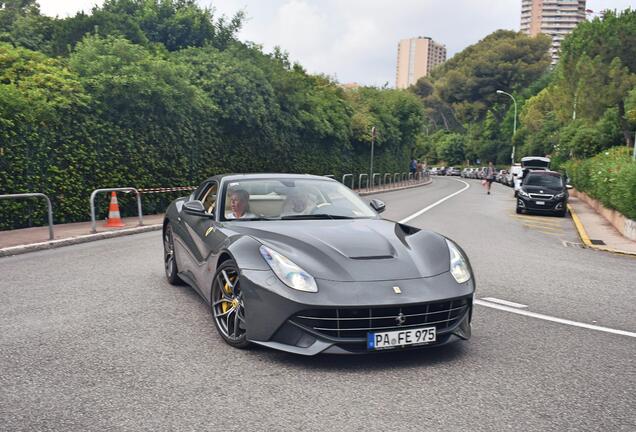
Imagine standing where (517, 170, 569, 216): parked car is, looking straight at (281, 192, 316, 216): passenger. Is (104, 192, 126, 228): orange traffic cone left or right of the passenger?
right

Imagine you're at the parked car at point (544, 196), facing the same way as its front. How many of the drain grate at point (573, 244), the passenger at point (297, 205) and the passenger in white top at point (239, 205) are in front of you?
3

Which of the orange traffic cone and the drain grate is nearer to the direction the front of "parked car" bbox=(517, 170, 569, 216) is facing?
the drain grate

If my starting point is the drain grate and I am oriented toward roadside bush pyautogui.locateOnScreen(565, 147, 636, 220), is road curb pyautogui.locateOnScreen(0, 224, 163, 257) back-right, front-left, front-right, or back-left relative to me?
back-left

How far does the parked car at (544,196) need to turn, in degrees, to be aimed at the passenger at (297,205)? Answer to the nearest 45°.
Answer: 0° — it already faces them

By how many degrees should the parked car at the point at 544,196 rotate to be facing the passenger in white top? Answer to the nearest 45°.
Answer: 0° — it already faces them

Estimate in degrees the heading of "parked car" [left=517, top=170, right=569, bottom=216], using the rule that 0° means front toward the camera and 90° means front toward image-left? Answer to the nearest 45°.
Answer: approximately 0°

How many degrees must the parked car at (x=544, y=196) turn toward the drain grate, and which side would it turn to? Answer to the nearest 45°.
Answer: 0° — it already faces it
